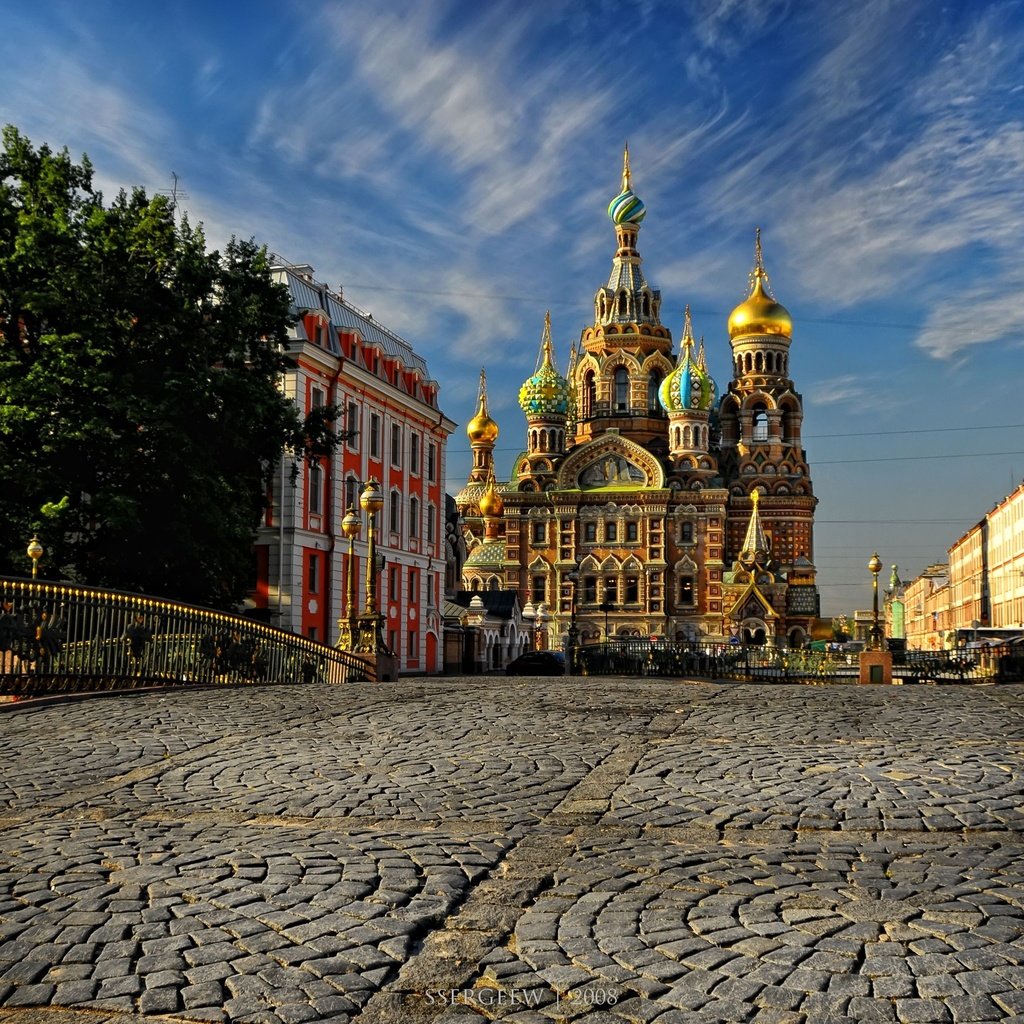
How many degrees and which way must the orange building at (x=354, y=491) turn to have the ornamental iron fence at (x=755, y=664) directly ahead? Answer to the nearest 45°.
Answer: approximately 45° to its left

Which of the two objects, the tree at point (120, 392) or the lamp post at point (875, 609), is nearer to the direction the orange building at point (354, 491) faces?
the lamp post

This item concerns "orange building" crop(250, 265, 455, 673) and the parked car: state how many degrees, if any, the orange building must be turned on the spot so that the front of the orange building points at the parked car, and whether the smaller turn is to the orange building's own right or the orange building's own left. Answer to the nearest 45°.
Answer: approximately 45° to the orange building's own left

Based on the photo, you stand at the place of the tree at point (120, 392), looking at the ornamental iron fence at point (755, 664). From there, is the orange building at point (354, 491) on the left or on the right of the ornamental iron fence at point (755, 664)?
left

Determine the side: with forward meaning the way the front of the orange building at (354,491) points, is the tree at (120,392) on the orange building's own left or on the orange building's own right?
on the orange building's own right

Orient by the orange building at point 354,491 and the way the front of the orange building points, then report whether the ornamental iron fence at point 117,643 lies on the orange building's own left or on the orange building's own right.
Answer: on the orange building's own right

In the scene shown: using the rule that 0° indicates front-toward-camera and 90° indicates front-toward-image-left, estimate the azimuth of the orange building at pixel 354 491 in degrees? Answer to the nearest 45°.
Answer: approximately 315°
